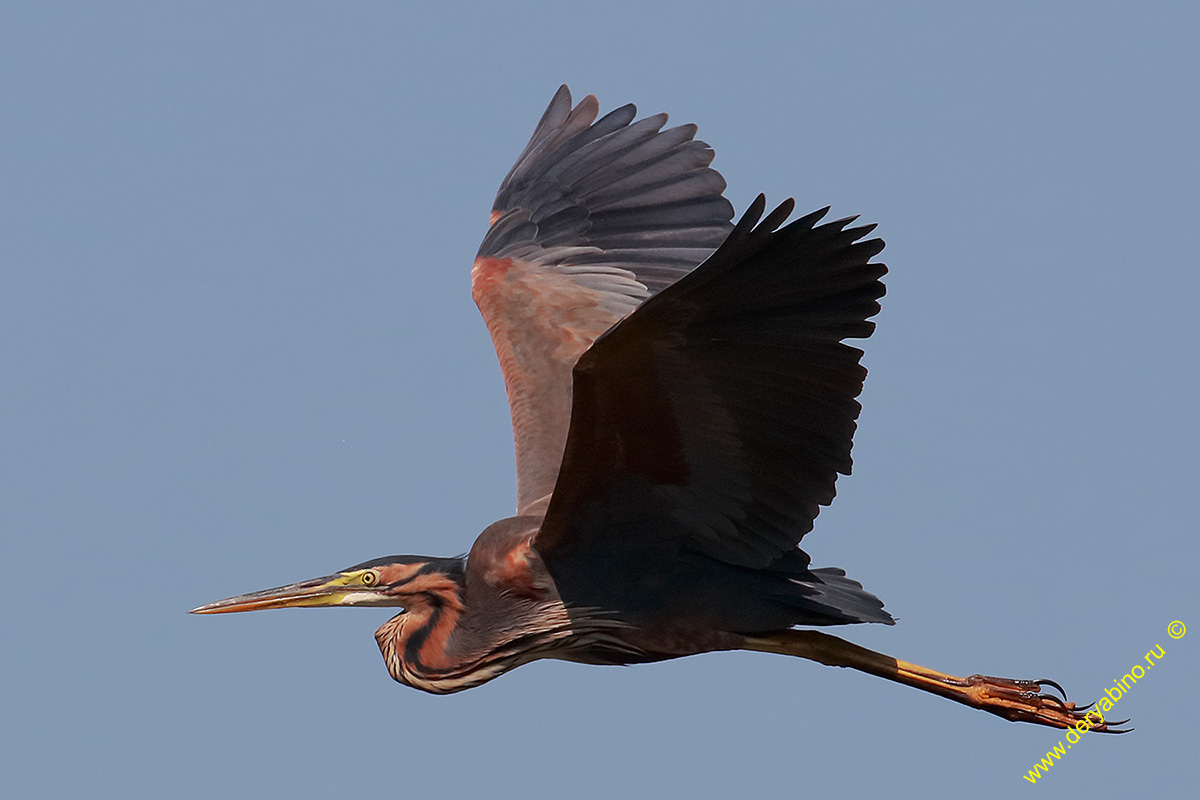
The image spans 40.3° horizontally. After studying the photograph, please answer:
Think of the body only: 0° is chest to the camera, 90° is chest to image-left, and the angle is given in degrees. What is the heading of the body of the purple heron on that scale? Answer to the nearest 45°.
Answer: approximately 90°
